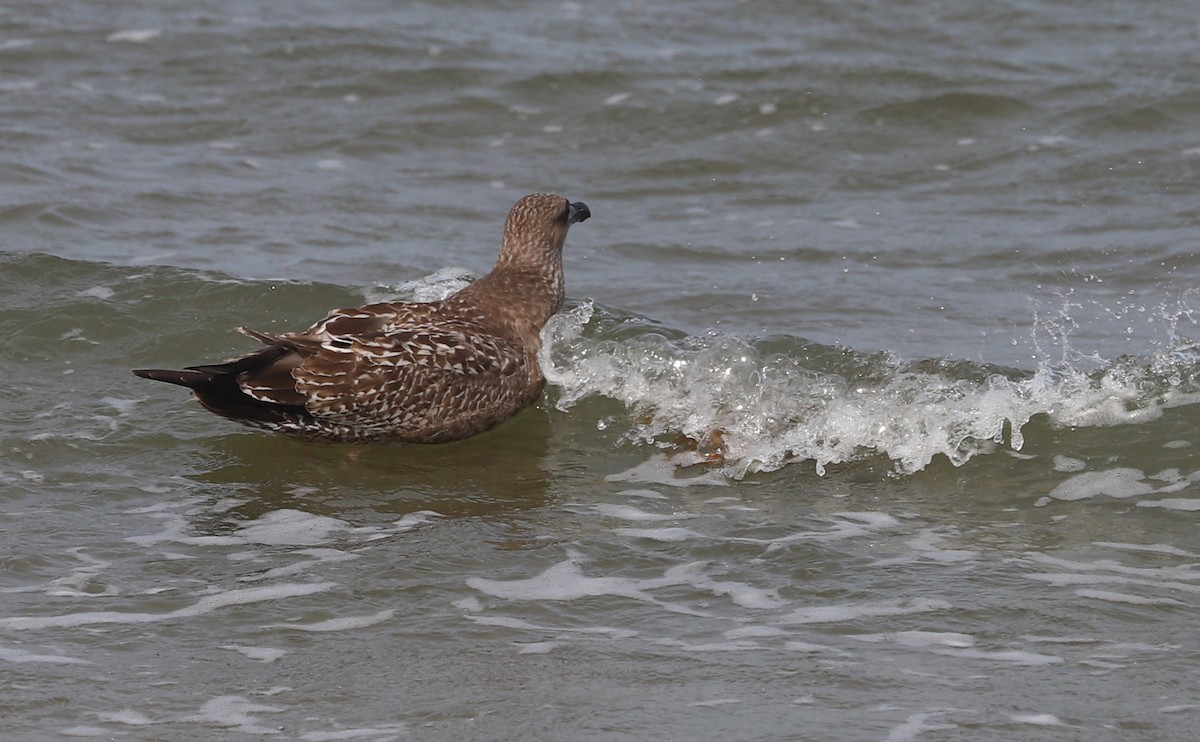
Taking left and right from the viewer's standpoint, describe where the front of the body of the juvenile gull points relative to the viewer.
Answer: facing away from the viewer and to the right of the viewer
